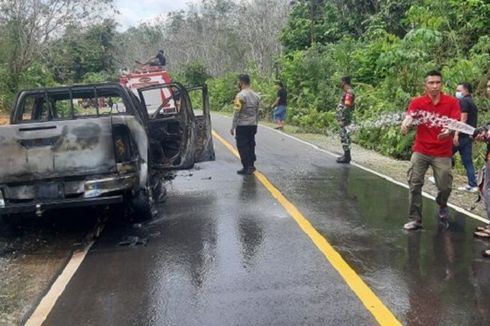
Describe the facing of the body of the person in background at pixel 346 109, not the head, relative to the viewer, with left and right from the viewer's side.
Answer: facing to the left of the viewer

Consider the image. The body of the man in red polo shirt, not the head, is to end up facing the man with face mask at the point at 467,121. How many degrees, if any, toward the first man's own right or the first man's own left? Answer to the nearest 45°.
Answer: approximately 180°

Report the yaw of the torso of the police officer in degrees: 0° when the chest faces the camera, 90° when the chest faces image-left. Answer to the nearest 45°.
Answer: approximately 135°

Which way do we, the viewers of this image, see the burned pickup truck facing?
facing away from the viewer

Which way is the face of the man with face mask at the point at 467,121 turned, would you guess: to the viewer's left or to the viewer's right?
to the viewer's left

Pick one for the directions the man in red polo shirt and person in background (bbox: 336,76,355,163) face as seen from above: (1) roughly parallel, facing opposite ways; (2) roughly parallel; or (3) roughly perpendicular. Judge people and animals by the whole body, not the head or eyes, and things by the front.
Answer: roughly perpendicular

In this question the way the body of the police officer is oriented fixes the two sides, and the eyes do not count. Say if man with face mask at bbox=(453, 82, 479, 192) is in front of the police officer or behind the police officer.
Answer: behind

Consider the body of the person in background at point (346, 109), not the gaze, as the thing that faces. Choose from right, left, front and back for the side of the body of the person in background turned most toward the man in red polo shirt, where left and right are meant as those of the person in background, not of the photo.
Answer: left
